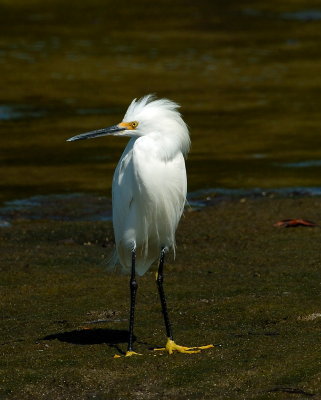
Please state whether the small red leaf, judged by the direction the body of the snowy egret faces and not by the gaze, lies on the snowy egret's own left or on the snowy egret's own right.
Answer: on the snowy egret's own left

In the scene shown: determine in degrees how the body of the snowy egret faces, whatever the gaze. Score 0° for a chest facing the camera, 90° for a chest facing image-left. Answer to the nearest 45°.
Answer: approximately 315°
